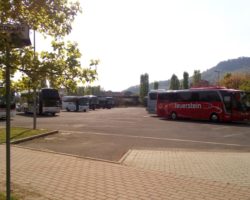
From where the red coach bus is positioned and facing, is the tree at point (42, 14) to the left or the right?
on its right

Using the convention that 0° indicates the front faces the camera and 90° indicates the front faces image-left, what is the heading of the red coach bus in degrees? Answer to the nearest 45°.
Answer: approximately 315°
